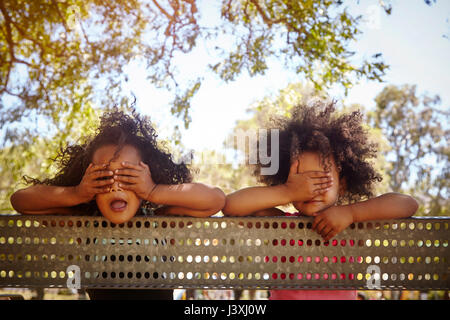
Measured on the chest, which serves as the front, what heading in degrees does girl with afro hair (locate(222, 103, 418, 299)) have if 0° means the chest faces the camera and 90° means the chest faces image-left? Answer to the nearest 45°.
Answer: approximately 0°

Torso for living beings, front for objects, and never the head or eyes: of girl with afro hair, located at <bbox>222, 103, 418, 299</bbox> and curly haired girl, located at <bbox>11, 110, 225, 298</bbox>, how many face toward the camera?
2
